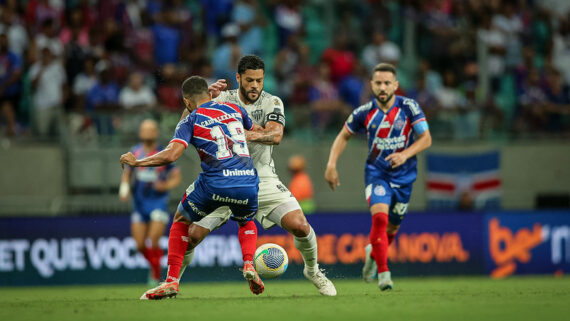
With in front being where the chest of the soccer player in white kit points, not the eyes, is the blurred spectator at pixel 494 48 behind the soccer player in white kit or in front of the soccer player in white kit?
behind

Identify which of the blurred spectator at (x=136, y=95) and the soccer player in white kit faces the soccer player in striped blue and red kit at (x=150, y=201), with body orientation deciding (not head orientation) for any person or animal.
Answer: the blurred spectator

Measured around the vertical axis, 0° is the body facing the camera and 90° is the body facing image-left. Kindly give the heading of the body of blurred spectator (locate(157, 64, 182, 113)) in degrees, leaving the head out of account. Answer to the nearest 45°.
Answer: approximately 0°

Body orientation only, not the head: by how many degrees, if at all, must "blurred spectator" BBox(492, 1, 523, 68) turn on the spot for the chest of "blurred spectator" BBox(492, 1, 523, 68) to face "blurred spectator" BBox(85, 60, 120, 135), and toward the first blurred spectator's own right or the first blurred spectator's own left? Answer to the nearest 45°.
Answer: approximately 45° to the first blurred spectator's own right

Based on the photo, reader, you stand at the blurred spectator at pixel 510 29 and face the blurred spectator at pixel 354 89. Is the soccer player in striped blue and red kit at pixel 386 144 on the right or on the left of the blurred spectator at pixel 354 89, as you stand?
left

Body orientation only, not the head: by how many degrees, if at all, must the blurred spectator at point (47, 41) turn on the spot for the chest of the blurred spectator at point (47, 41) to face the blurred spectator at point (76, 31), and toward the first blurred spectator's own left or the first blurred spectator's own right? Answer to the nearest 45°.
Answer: approximately 90° to the first blurred spectator's own left

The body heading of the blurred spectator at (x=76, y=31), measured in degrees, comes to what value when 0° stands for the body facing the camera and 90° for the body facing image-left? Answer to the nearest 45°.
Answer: approximately 0°

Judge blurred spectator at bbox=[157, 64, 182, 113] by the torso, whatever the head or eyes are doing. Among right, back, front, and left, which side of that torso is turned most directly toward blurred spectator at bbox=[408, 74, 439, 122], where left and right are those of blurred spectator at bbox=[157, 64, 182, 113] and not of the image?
left

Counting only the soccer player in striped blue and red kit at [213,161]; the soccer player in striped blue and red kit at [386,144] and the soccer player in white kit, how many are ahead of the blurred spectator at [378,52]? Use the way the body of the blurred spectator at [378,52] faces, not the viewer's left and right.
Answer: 3
